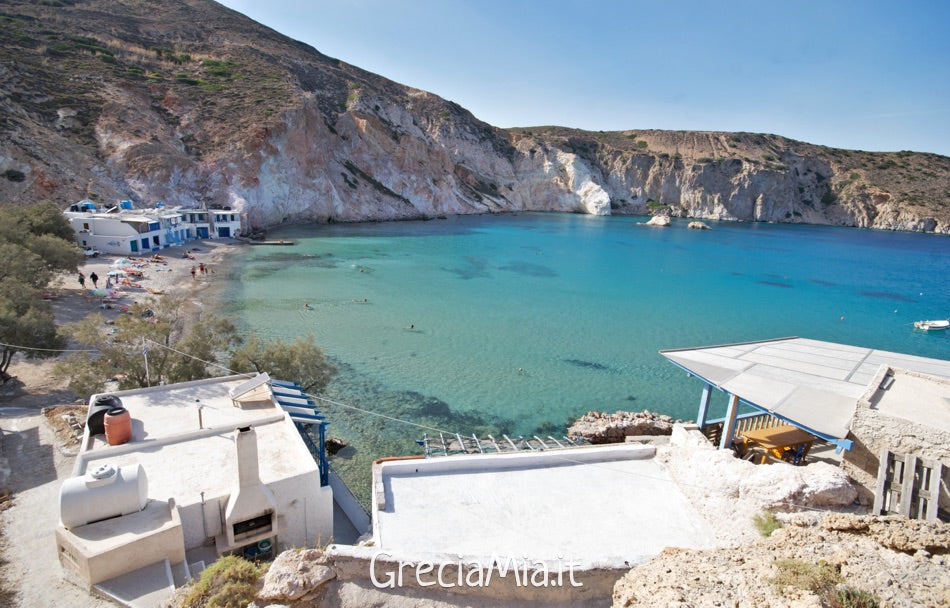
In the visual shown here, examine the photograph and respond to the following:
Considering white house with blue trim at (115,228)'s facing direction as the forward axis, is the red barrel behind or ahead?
ahead

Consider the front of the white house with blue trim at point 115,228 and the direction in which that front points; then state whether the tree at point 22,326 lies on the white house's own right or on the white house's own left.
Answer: on the white house's own right

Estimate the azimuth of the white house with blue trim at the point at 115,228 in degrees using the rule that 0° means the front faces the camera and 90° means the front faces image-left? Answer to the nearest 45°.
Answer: approximately 315°
